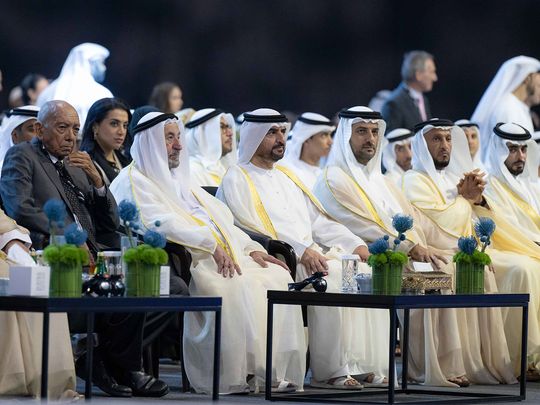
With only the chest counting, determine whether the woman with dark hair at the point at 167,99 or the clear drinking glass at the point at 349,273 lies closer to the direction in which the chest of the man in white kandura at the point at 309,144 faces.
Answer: the clear drinking glass

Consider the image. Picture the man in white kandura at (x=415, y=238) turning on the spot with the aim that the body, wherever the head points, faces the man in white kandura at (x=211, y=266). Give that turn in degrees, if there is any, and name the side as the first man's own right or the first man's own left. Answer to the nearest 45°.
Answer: approximately 90° to the first man's own right

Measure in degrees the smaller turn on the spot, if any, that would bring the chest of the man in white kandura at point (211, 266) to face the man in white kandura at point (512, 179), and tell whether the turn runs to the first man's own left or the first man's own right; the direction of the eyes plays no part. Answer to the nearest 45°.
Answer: approximately 90° to the first man's own left

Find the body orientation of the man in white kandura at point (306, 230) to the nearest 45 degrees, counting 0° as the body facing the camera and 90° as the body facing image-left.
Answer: approximately 315°

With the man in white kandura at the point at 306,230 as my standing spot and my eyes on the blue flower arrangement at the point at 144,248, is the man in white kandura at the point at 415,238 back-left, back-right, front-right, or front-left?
back-left
